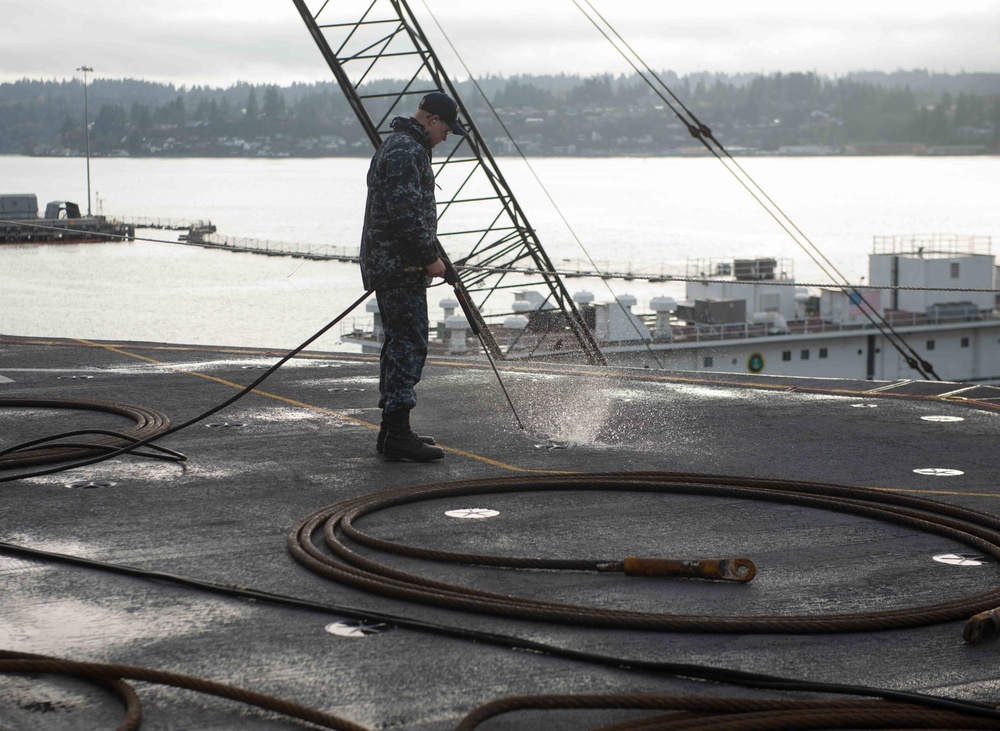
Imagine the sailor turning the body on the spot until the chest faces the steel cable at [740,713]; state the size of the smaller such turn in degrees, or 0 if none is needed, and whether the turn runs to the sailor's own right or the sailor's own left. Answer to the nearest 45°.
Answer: approximately 90° to the sailor's own right

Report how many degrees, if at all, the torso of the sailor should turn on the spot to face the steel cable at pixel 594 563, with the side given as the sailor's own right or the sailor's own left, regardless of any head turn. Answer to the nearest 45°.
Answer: approximately 90° to the sailor's own right

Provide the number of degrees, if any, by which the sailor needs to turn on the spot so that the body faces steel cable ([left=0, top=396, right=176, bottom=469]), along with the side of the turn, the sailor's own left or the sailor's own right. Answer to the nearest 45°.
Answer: approximately 180°

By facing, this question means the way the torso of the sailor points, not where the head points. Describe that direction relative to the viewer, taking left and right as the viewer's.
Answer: facing to the right of the viewer

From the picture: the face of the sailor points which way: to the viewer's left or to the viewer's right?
to the viewer's right

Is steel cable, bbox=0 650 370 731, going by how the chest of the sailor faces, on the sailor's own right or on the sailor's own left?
on the sailor's own right
